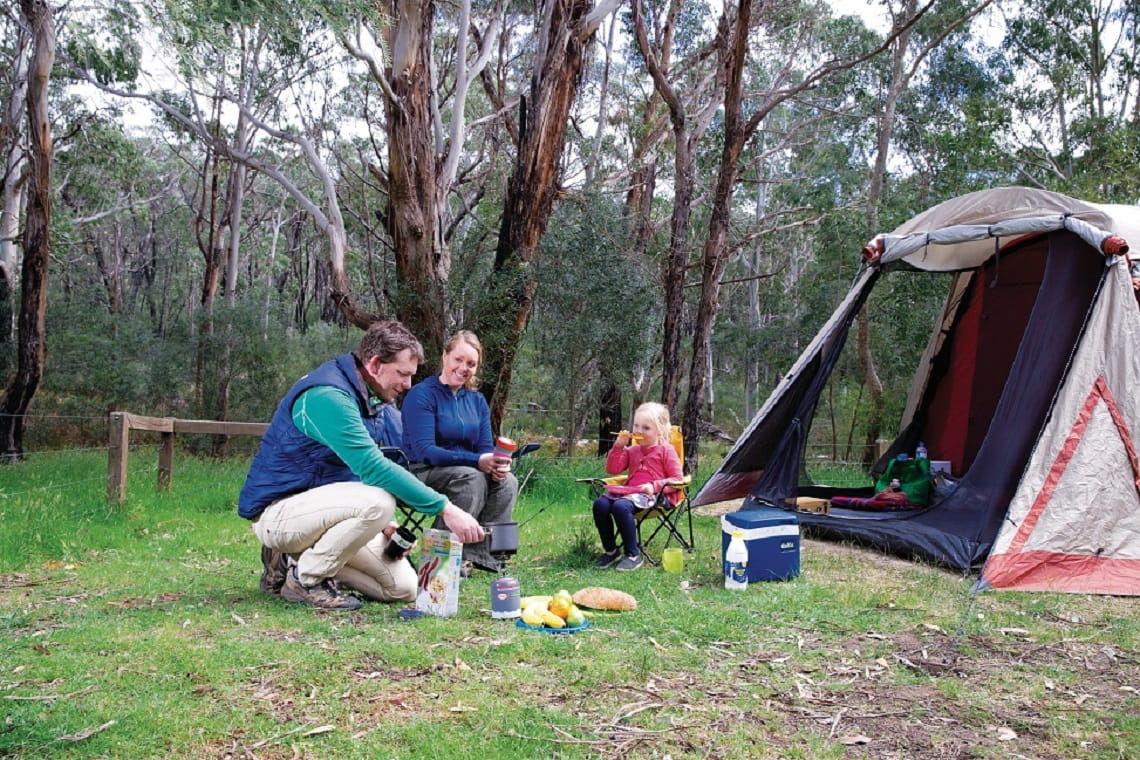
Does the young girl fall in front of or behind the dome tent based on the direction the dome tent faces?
in front

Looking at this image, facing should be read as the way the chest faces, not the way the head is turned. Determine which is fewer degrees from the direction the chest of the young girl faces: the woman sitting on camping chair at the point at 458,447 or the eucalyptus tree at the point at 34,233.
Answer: the woman sitting on camping chair

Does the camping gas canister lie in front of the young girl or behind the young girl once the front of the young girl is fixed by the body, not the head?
in front

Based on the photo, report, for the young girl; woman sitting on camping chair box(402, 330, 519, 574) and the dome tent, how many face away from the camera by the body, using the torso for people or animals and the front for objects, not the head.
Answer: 0

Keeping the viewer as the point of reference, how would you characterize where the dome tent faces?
facing the viewer and to the left of the viewer

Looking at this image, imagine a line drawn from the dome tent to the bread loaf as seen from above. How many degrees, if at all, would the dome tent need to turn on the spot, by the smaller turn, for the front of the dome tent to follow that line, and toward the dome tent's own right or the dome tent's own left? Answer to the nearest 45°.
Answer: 0° — it already faces it

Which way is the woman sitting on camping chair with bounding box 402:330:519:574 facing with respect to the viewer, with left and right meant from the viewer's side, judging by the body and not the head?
facing the viewer and to the right of the viewer

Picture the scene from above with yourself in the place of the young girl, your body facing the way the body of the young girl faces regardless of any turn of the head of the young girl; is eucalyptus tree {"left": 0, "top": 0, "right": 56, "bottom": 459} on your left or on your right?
on your right

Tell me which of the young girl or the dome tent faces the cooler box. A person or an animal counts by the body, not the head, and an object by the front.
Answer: the dome tent

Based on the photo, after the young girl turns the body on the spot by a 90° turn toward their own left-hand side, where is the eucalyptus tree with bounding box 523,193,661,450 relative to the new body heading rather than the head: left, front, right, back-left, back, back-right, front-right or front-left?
back-left

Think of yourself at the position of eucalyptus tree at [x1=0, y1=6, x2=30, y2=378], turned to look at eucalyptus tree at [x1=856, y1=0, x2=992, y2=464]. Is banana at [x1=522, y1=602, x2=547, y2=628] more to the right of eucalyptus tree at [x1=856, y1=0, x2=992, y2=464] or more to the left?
right

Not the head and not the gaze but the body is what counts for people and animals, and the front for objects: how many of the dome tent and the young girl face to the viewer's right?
0

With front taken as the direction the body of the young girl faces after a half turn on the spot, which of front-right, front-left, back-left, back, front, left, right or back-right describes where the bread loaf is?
back-right

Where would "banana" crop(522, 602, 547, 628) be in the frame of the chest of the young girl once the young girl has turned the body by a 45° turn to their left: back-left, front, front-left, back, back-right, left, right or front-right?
front

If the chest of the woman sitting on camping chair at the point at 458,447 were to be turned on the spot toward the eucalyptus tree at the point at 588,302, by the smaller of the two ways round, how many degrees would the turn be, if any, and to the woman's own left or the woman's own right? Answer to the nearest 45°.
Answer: approximately 135° to the woman's own left

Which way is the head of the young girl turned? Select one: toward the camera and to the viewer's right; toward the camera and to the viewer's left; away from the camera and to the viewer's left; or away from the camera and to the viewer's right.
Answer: toward the camera and to the viewer's left

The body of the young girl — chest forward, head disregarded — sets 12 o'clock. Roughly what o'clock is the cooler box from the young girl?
The cooler box is roughly at 9 o'clock from the young girl.

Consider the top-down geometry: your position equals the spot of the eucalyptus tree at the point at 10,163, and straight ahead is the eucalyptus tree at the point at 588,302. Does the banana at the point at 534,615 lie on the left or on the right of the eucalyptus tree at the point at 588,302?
right

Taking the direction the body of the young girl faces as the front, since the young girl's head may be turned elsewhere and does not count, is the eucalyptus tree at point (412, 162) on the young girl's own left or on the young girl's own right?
on the young girl's own right

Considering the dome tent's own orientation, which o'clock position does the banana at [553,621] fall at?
The banana is roughly at 12 o'clock from the dome tent.

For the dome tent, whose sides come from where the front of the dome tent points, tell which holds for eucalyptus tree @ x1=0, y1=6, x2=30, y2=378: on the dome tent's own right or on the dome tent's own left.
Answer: on the dome tent's own right
